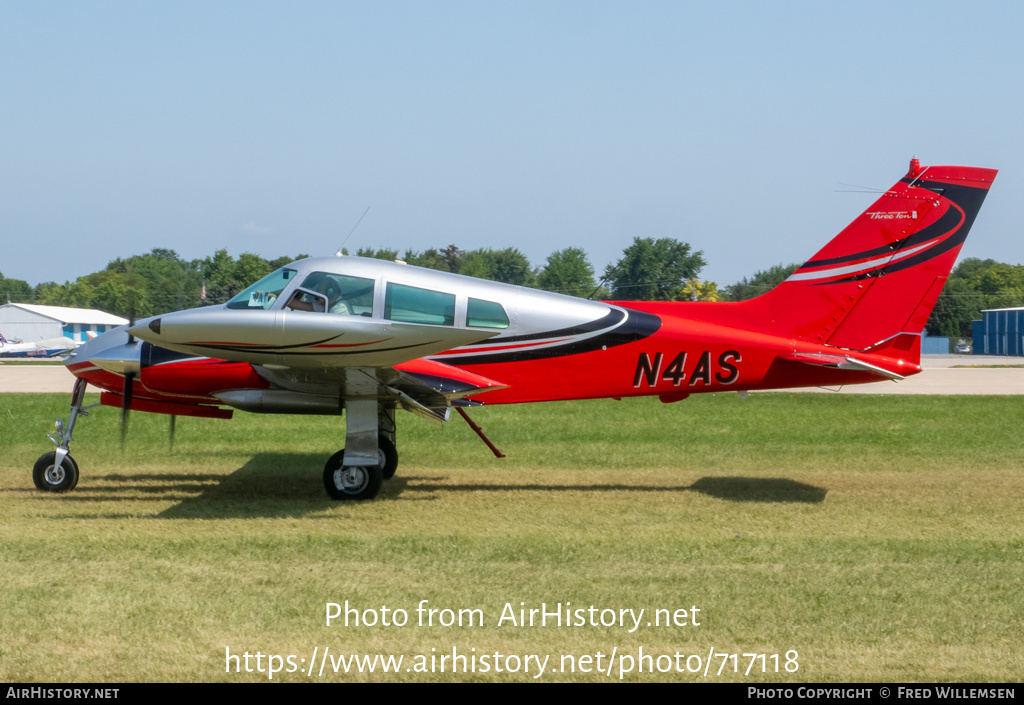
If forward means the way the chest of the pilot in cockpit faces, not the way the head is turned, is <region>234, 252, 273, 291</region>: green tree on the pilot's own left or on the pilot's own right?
on the pilot's own right

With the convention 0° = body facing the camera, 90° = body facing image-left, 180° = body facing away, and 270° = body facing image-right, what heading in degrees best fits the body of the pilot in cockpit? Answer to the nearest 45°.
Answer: approximately 90°

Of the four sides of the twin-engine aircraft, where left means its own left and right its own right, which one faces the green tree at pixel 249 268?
right

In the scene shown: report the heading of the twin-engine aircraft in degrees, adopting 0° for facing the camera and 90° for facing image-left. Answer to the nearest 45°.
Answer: approximately 90°
